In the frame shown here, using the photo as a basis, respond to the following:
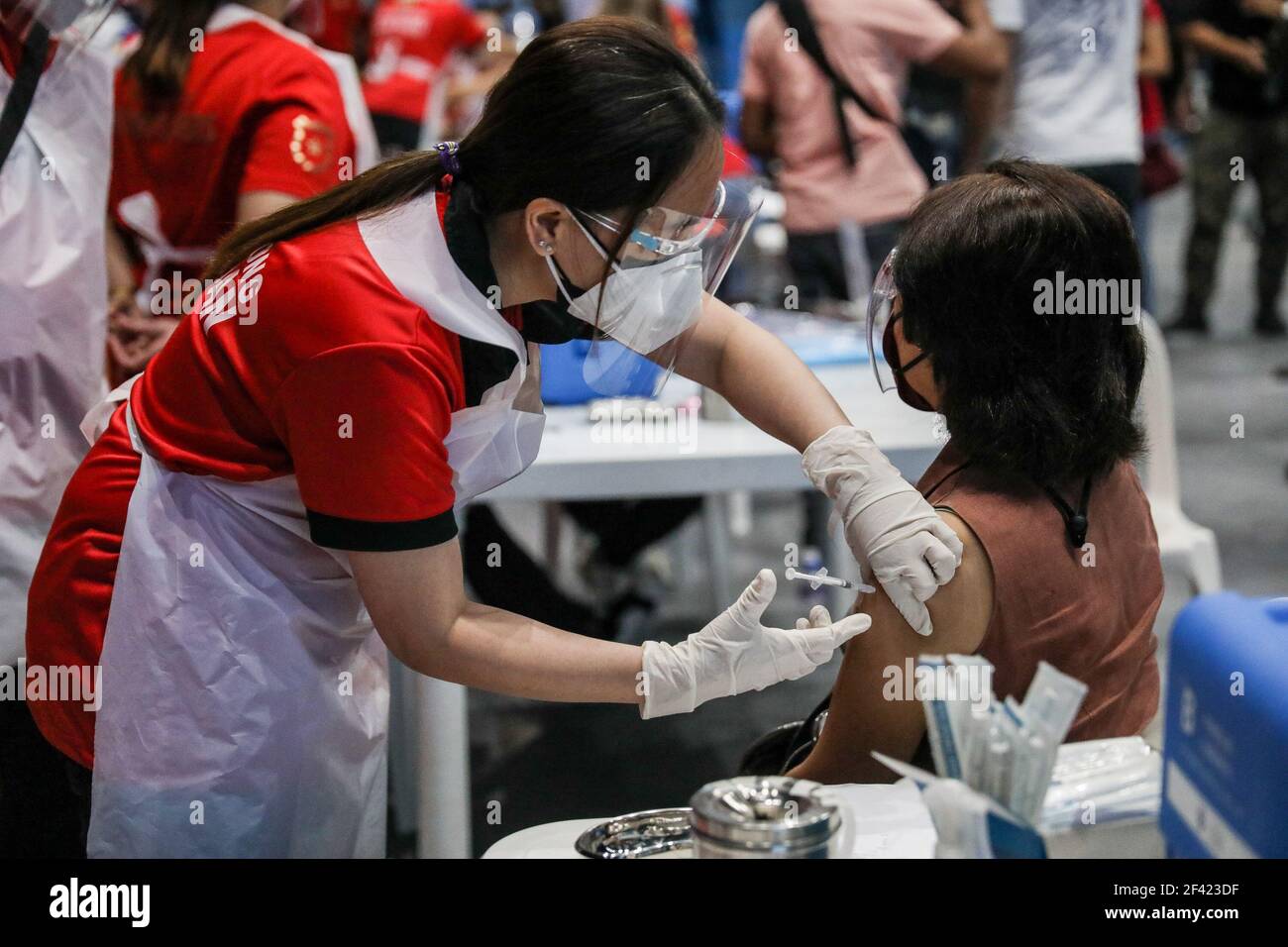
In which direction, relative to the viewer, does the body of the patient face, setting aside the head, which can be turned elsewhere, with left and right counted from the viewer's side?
facing away from the viewer and to the left of the viewer

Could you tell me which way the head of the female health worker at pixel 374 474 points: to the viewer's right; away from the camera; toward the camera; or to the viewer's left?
to the viewer's right

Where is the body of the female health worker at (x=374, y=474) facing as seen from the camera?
to the viewer's right

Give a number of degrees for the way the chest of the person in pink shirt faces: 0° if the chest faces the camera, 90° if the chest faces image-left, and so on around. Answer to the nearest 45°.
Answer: approximately 180°

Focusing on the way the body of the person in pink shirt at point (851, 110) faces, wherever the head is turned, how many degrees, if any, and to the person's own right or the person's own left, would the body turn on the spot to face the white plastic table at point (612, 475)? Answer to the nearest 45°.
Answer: approximately 180°

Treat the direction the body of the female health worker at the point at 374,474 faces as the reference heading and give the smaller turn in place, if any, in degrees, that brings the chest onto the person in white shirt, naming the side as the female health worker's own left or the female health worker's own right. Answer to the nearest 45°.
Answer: approximately 45° to the female health worker's own left

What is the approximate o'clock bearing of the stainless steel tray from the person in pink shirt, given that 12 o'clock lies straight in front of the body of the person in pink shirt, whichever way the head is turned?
The stainless steel tray is roughly at 6 o'clock from the person in pink shirt.

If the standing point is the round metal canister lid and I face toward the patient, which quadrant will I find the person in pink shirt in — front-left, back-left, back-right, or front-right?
front-left

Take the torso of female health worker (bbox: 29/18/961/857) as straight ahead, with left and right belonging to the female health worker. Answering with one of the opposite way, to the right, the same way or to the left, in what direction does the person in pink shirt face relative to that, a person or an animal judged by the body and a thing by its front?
to the left
